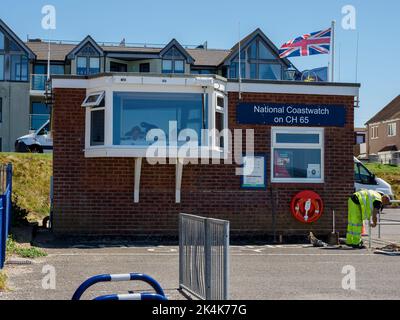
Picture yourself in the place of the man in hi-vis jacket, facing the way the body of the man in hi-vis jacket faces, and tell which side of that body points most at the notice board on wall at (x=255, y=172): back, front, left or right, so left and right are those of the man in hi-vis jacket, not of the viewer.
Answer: back

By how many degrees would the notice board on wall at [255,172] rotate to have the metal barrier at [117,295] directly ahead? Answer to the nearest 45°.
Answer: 0° — it already faces it

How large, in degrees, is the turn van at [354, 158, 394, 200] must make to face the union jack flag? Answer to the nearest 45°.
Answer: approximately 90° to its right

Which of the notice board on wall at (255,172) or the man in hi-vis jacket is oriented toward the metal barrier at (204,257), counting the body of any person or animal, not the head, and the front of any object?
the notice board on wall

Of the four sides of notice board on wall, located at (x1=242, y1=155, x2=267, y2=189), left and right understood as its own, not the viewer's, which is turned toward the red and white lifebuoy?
left

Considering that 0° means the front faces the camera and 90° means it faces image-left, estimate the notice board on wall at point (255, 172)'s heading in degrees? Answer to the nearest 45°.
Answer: approximately 0°

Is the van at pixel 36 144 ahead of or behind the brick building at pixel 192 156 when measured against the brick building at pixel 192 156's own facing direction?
behind

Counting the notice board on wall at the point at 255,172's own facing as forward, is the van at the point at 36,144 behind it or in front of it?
behind

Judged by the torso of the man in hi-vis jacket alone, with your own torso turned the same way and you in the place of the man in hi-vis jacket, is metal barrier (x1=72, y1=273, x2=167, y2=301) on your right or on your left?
on your right

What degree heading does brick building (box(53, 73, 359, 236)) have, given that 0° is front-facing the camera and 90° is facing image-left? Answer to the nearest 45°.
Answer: approximately 0°
